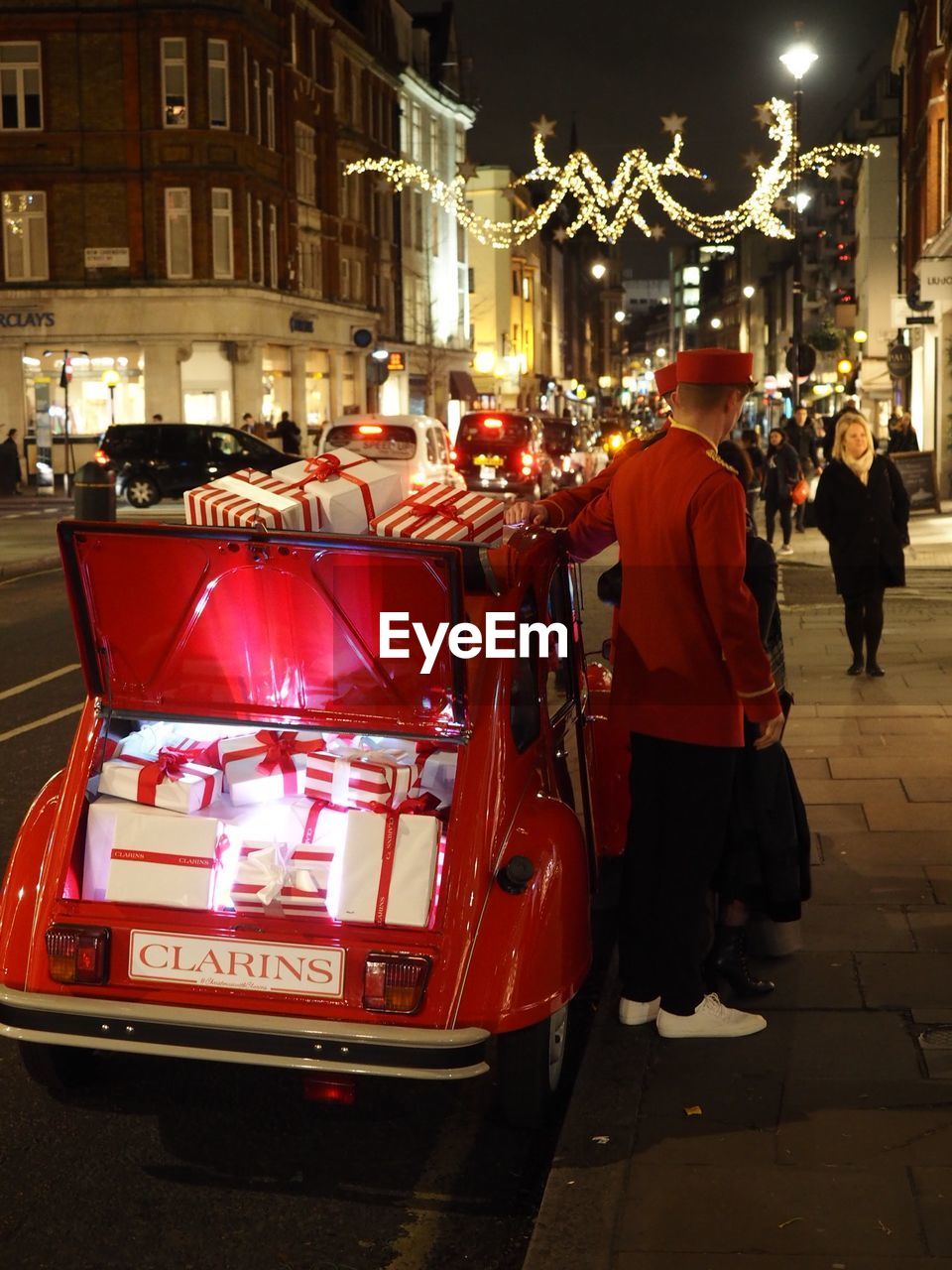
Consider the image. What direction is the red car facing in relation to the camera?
away from the camera

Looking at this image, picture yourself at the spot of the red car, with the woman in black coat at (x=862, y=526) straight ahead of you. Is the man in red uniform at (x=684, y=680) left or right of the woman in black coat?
right

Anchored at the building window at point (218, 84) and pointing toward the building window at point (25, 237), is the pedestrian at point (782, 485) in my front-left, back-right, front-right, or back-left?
back-left

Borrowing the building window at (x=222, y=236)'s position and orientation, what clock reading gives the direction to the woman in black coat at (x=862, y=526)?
The woman in black coat is roughly at 12 o'clock from the building window.
